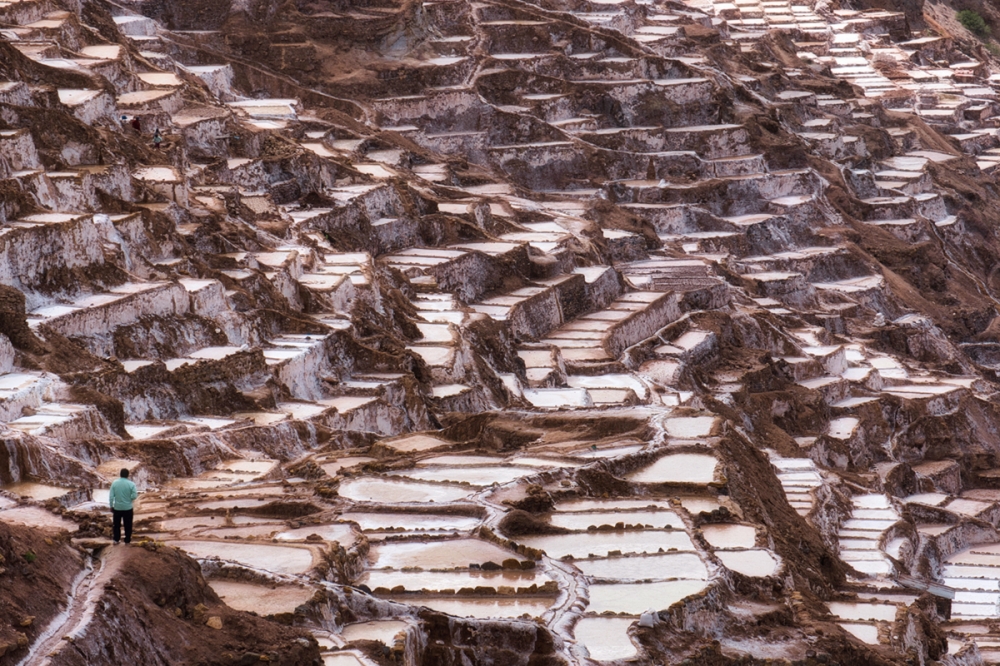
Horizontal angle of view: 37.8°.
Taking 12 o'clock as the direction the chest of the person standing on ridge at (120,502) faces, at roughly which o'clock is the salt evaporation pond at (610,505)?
The salt evaporation pond is roughly at 2 o'clock from the person standing on ridge.

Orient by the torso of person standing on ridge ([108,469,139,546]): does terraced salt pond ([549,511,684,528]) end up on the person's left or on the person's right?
on the person's right

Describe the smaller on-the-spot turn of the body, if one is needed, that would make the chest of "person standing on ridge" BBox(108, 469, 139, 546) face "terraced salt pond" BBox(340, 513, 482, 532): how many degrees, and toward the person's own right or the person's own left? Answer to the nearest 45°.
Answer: approximately 45° to the person's own right

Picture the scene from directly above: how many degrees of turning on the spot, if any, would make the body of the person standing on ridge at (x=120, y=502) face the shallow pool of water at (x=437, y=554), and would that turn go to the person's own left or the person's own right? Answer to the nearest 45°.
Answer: approximately 45° to the person's own right

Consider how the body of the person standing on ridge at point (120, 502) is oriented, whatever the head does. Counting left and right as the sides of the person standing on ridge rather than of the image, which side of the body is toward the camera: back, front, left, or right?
back

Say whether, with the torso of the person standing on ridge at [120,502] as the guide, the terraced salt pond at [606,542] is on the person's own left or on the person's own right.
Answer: on the person's own right

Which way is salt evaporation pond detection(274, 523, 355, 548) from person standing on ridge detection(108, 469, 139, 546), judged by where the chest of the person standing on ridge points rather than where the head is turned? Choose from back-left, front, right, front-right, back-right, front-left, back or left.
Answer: front-right

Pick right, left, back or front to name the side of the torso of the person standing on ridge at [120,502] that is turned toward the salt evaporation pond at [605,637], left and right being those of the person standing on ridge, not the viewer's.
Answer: right

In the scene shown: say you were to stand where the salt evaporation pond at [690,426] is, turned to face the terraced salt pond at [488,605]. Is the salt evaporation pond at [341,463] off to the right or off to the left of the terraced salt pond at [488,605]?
right

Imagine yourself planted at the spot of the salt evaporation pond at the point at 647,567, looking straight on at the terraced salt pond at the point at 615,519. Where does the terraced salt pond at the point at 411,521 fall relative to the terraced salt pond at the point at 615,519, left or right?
left

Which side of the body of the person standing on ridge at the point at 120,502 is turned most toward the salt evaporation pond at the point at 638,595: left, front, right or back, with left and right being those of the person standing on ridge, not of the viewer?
right

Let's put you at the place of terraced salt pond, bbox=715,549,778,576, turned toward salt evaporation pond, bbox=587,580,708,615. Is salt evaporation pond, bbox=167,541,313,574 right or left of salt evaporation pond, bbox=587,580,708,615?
right
